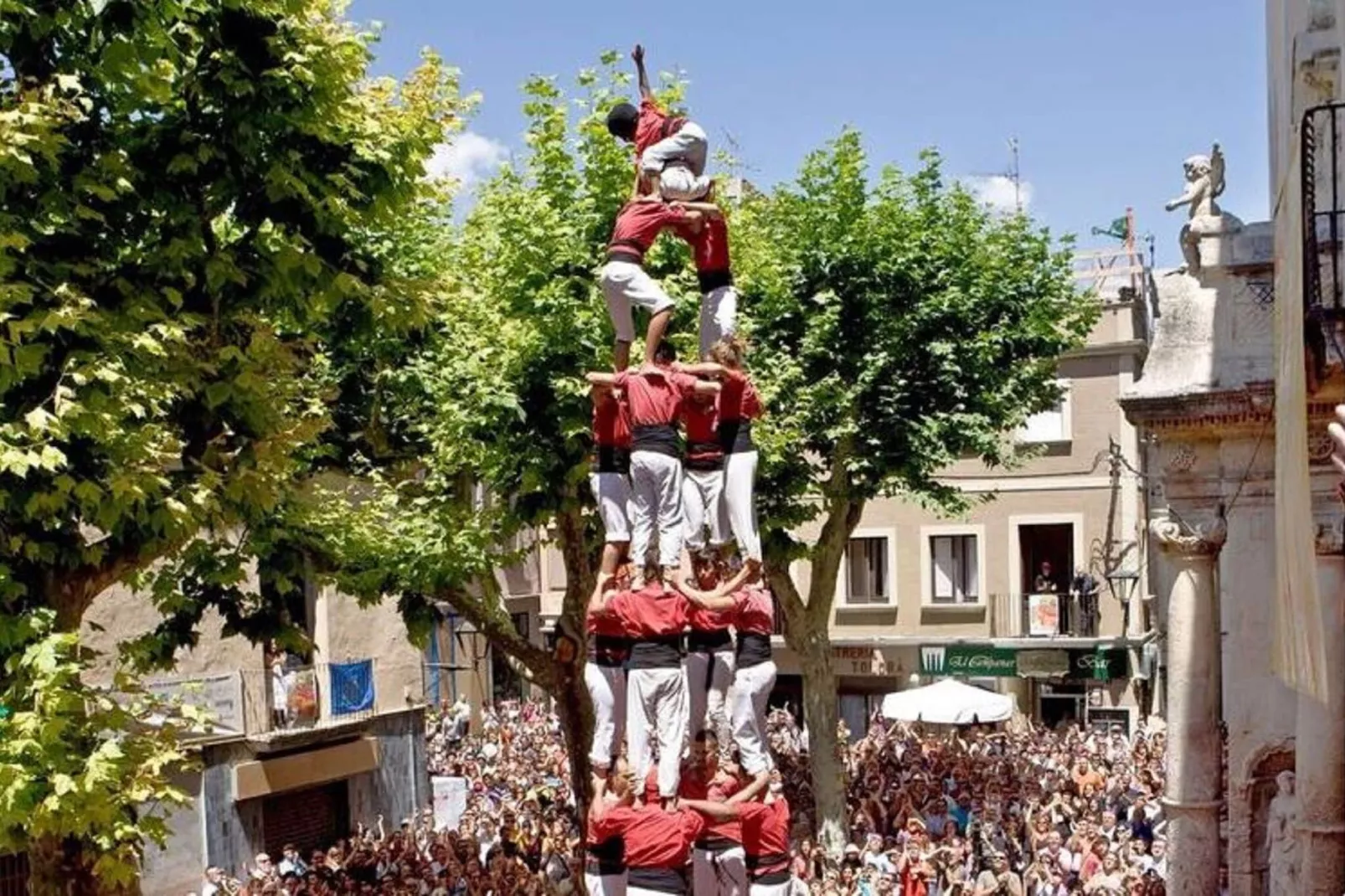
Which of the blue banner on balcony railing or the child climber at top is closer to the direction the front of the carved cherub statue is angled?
the child climber at top

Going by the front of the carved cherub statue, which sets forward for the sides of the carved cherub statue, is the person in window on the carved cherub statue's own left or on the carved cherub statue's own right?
on the carved cherub statue's own right

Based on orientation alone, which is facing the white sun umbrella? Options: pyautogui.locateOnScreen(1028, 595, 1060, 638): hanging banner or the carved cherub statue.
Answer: the hanging banner

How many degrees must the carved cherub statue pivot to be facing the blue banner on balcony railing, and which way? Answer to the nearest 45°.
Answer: approximately 90° to its right

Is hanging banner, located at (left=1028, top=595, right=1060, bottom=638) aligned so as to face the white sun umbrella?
no

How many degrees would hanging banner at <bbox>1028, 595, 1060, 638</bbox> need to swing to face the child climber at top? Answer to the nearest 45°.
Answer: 0° — it already faces them

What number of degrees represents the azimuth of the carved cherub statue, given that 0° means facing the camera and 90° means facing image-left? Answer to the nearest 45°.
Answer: approximately 45°
